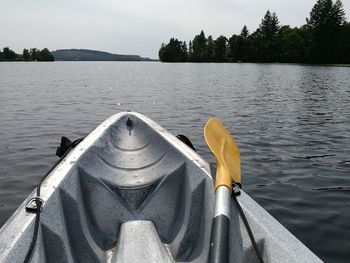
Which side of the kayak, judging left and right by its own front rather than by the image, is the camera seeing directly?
back
